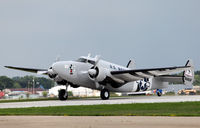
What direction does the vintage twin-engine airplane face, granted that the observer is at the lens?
facing the viewer and to the left of the viewer
